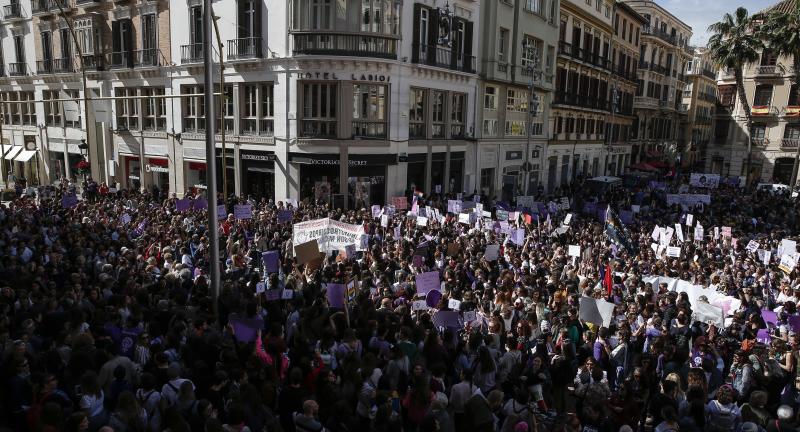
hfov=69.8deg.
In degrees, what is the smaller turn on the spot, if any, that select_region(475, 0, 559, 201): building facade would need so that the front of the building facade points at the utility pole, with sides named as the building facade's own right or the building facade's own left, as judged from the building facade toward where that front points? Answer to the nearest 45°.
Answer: approximately 45° to the building facade's own right

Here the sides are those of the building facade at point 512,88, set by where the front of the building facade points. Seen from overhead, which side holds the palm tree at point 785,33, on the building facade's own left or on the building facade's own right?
on the building facade's own left

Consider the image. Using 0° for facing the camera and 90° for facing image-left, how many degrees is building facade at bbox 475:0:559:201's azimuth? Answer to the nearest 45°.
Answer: approximately 315°

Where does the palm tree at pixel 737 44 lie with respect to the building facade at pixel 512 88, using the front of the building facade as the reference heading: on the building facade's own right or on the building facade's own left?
on the building facade's own left

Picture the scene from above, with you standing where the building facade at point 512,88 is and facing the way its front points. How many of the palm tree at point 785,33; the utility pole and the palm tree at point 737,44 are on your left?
2
